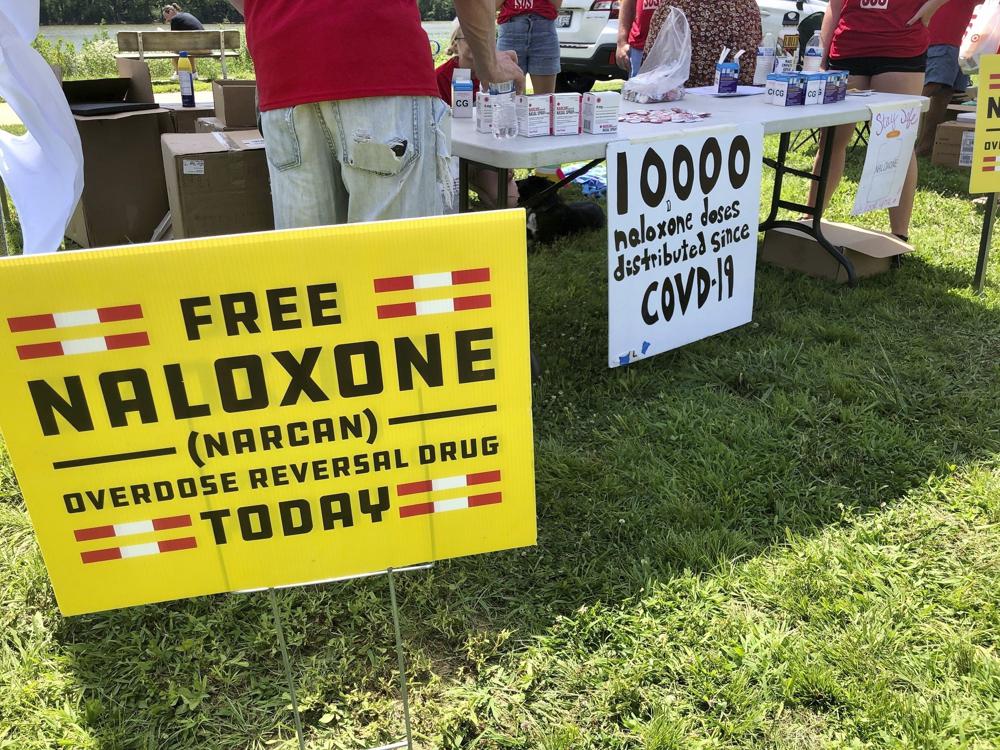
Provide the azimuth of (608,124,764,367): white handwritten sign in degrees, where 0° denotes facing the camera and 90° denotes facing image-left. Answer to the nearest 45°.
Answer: approximately 315°

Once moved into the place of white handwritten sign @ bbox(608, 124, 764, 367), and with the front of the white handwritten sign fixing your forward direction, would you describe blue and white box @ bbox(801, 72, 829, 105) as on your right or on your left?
on your left

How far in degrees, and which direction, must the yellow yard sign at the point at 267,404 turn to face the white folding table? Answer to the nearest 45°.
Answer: approximately 135° to its left

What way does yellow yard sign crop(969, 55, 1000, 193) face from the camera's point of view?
toward the camera

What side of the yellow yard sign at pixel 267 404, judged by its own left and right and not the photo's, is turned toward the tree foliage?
back

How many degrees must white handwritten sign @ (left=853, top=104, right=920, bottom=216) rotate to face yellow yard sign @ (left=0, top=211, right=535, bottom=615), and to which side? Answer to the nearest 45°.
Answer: approximately 45° to its right

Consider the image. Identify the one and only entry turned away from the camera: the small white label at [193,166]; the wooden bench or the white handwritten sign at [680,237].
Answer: the wooden bench

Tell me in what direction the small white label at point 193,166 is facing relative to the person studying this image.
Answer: facing the viewer

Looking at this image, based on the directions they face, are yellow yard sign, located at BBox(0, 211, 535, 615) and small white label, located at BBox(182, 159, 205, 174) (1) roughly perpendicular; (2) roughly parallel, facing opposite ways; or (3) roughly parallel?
roughly parallel

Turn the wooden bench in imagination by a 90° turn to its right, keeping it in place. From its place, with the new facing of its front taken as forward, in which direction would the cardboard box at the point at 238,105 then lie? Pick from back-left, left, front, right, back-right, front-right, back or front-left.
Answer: right

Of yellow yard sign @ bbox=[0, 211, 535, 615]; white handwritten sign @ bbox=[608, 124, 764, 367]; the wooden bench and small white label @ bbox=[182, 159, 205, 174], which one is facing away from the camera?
the wooden bench

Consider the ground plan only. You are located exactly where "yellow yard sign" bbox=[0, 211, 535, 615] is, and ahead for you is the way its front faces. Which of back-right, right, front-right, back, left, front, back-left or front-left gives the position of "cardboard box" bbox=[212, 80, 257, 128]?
back

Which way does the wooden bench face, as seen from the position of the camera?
facing away from the viewer

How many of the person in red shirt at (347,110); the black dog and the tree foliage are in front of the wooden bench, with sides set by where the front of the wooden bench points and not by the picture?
1

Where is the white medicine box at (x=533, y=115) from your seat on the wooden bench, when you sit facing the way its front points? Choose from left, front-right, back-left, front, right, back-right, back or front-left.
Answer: back

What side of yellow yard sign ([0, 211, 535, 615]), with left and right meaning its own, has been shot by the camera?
front

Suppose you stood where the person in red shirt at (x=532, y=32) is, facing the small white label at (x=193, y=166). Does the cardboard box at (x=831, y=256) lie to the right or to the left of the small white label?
left
